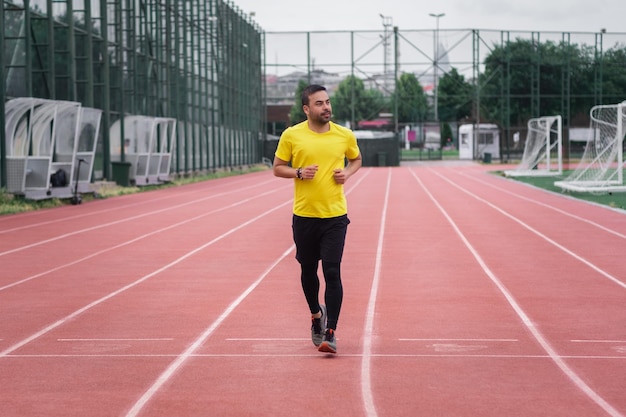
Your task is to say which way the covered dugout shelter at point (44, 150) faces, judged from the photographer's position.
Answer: facing the viewer and to the right of the viewer

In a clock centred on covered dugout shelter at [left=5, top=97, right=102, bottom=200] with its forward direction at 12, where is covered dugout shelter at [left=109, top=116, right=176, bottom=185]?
covered dugout shelter at [left=109, top=116, right=176, bottom=185] is roughly at 8 o'clock from covered dugout shelter at [left=5, top=97, right=102, bottom=200].

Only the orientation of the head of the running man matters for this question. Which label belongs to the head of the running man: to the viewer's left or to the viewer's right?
to the viewer's right

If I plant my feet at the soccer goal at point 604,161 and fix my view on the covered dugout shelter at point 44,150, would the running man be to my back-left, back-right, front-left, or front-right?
front-left

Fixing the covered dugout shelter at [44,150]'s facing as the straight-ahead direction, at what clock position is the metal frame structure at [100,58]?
The metal frame structure is roughly at 8 o'clock from the covered dugout shelter.

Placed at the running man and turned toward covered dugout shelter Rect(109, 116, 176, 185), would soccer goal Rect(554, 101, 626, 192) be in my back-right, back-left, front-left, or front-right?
front-right

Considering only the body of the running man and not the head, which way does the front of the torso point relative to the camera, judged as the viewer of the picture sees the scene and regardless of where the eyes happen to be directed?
toward the camera

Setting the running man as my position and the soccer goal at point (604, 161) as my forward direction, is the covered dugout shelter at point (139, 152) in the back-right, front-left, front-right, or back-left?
front-left

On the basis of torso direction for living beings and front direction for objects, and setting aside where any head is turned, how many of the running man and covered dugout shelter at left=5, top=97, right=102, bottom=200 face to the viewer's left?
0

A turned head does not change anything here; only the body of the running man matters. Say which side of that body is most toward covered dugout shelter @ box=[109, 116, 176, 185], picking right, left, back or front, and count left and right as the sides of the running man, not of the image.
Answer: back

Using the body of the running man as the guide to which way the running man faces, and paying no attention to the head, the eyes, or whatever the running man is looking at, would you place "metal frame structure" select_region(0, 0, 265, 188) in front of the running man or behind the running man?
behind

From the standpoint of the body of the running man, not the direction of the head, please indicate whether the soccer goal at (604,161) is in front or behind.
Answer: behind
